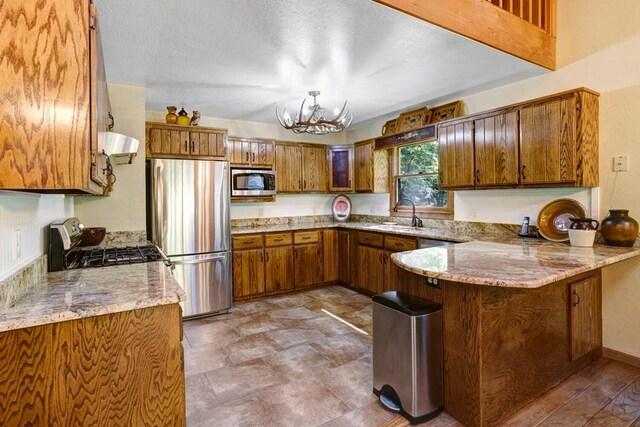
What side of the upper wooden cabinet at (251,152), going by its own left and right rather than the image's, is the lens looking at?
front

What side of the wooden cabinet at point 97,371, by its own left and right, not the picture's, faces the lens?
right

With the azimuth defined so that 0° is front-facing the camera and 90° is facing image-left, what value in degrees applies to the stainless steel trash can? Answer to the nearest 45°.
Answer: approximately 45°

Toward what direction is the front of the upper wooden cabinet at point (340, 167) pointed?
toward the camera

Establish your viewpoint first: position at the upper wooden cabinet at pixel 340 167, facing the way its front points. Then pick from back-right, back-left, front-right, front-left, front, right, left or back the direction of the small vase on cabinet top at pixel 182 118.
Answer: front-right

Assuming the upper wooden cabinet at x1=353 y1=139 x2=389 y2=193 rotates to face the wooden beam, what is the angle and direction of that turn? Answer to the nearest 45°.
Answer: approximately 45° to its left

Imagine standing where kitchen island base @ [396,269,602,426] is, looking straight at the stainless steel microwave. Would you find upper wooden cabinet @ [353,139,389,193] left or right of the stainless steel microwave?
right

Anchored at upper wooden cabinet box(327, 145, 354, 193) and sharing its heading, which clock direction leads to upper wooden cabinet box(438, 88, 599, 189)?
upper wooden cabinet box(438, 88, 599, 189) is roughly at 11 o'clock from upper wooden cabinet box(327, 145, 354, 193).

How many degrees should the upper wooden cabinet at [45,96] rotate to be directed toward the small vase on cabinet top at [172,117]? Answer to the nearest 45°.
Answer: approximately 90° to its left

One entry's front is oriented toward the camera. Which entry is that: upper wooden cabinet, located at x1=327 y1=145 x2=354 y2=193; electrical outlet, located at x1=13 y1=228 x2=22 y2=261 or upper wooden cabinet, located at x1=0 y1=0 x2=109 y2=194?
upper wooden cabinet, located at x1=327 y1=145 x2=354 y2=193

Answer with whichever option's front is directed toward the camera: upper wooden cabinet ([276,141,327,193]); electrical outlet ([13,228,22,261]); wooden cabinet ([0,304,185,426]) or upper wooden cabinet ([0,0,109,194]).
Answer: upper wooden cabinet ([276,141,327,193])

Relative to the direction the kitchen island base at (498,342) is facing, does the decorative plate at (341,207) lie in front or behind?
behind

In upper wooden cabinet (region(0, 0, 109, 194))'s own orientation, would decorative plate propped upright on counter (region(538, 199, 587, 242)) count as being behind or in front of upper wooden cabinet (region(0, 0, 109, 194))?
in front

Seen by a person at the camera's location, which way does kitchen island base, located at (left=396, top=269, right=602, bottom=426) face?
facing the viewer and to the right of the viewer

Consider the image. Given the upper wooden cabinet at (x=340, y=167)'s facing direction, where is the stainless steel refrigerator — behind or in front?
in front

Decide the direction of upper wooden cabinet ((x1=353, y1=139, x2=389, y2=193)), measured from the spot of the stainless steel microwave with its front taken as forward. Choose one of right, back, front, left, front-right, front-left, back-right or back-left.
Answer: left

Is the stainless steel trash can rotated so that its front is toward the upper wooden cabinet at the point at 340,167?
no

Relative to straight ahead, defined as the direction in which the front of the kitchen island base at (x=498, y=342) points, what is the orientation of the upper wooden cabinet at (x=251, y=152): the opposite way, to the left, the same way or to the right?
the same way
